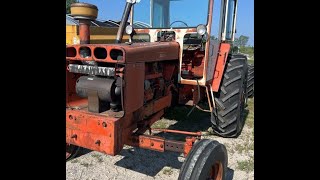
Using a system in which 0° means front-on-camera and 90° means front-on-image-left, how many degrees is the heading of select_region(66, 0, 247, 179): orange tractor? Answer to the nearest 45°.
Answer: approximately 45°
